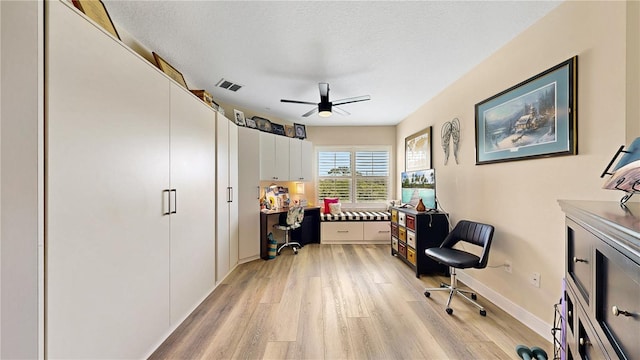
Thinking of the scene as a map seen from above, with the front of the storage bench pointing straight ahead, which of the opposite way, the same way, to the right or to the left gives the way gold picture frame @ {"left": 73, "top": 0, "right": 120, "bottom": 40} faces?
to the left

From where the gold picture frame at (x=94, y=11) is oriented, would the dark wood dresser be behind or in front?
in front

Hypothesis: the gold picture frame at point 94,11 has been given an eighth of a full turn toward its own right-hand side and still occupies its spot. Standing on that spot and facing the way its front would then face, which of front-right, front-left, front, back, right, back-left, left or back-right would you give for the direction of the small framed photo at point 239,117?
back-left

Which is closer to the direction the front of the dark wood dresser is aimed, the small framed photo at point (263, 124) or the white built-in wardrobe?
the white built-in wardrobe

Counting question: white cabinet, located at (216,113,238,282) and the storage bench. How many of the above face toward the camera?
1

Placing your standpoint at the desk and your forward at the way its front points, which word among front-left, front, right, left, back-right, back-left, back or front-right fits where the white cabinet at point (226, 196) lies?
right

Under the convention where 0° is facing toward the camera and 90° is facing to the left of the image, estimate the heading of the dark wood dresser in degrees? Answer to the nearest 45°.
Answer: approximately 45°

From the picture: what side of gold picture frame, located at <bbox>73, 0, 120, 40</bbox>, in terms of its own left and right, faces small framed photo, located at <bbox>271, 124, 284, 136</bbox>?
left

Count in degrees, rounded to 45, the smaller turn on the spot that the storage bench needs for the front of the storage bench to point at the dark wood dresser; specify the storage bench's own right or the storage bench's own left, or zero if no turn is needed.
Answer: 0° — it already faces it

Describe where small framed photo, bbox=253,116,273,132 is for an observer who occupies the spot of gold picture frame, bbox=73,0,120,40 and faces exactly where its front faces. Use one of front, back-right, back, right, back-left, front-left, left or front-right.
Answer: left

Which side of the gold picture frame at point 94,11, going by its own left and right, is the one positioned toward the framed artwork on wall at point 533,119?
front

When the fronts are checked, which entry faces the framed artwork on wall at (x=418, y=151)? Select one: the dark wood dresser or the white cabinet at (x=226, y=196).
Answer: the white cabinet

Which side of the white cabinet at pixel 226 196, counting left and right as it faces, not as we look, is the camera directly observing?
right

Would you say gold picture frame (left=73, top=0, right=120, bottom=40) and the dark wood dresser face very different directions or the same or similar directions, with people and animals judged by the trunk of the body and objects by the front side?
very different directions
